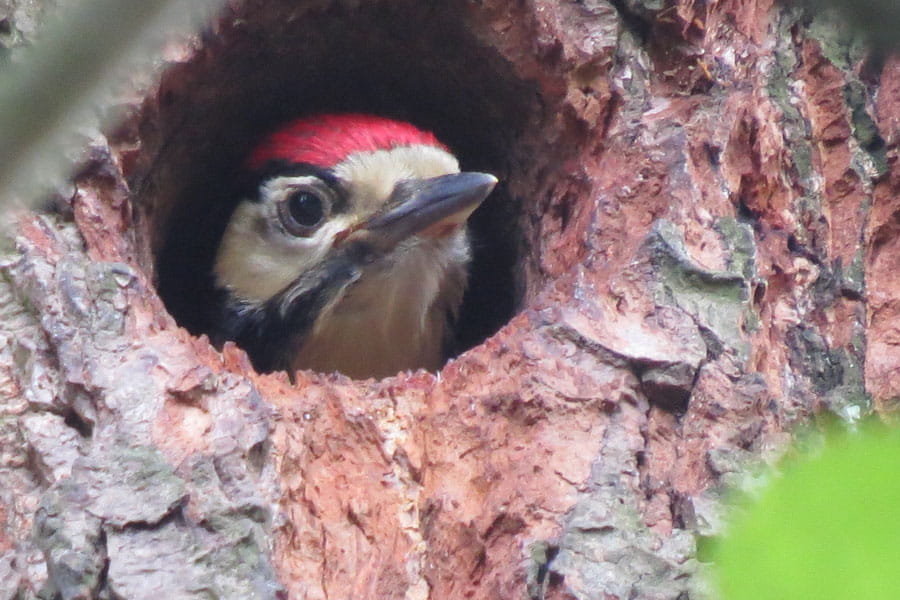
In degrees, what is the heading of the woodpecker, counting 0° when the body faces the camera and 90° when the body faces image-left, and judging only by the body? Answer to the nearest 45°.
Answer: approximately 315°
